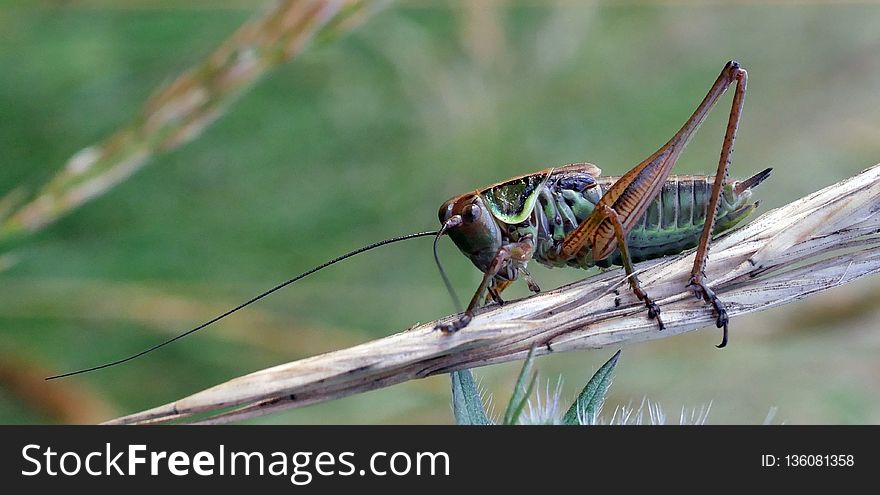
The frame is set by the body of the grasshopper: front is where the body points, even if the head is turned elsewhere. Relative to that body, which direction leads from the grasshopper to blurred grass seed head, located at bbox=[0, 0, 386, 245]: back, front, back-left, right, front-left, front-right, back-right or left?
front

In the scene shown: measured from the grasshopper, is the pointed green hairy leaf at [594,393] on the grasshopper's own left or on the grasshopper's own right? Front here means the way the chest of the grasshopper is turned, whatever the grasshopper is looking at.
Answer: on the grasshopper's own left

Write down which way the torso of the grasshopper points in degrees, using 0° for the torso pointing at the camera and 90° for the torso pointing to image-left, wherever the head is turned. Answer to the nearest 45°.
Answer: approximately 90°

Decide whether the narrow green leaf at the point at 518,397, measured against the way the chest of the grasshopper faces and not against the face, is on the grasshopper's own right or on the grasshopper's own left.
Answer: on the grasshopper's own left

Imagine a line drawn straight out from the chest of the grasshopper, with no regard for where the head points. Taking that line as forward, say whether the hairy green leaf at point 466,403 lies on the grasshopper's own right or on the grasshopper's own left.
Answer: on the grasshopper's own left
